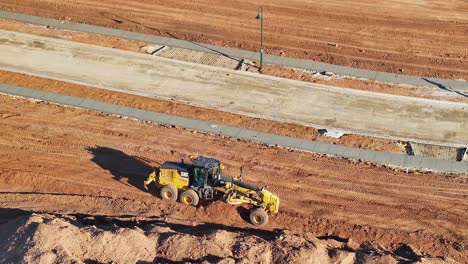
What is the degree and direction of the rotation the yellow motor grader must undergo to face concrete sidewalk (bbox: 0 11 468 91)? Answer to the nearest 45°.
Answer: approximately 135° to its left

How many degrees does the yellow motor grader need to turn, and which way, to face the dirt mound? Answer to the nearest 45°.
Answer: approximately 90° to its right

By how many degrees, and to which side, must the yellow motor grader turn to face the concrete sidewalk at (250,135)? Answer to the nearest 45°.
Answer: approximately 135° to its left

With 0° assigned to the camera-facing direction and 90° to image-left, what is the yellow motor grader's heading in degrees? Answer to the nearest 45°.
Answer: approximately 315°
